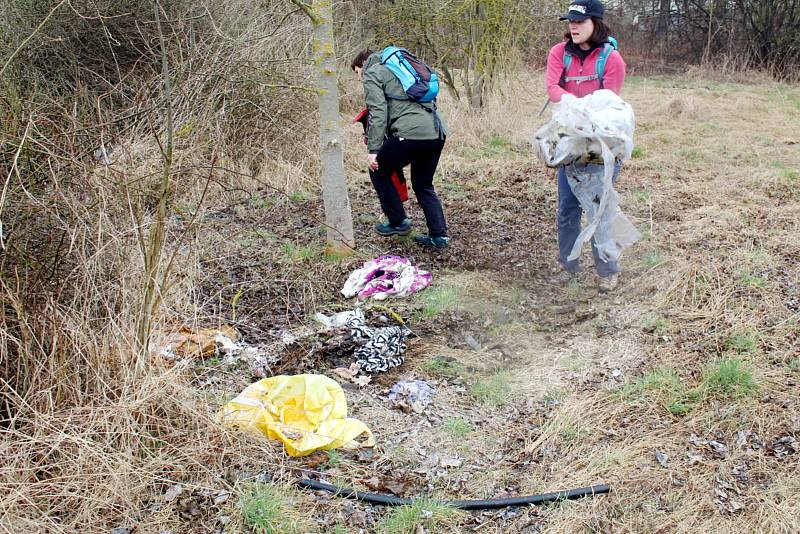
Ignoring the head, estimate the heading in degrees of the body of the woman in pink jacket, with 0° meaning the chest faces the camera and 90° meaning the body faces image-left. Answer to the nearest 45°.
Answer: approximately 0°

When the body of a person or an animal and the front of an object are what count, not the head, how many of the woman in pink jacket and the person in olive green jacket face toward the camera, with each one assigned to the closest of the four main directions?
1

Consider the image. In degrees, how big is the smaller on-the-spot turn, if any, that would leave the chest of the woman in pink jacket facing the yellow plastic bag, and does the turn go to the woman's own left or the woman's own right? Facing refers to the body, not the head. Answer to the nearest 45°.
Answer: approximately 45° to the woman's own right

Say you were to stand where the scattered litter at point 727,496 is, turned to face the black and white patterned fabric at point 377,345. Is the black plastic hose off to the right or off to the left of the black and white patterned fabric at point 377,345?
left

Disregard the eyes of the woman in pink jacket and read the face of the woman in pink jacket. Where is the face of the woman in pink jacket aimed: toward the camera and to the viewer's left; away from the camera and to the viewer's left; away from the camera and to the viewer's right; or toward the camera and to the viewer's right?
toward the camera and to the viewer's left

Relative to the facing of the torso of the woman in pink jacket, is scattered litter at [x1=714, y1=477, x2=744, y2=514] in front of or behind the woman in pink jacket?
in front

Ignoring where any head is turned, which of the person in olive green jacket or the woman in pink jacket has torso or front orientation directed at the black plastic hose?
the woman in pink jacket

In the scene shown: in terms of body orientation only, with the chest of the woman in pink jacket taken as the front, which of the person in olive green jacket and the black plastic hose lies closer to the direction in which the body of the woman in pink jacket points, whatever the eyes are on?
the black plastic hose

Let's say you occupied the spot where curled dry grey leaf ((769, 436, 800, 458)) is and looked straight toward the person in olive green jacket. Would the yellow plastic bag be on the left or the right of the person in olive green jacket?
left

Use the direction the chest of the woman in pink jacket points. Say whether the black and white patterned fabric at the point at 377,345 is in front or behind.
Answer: in front
